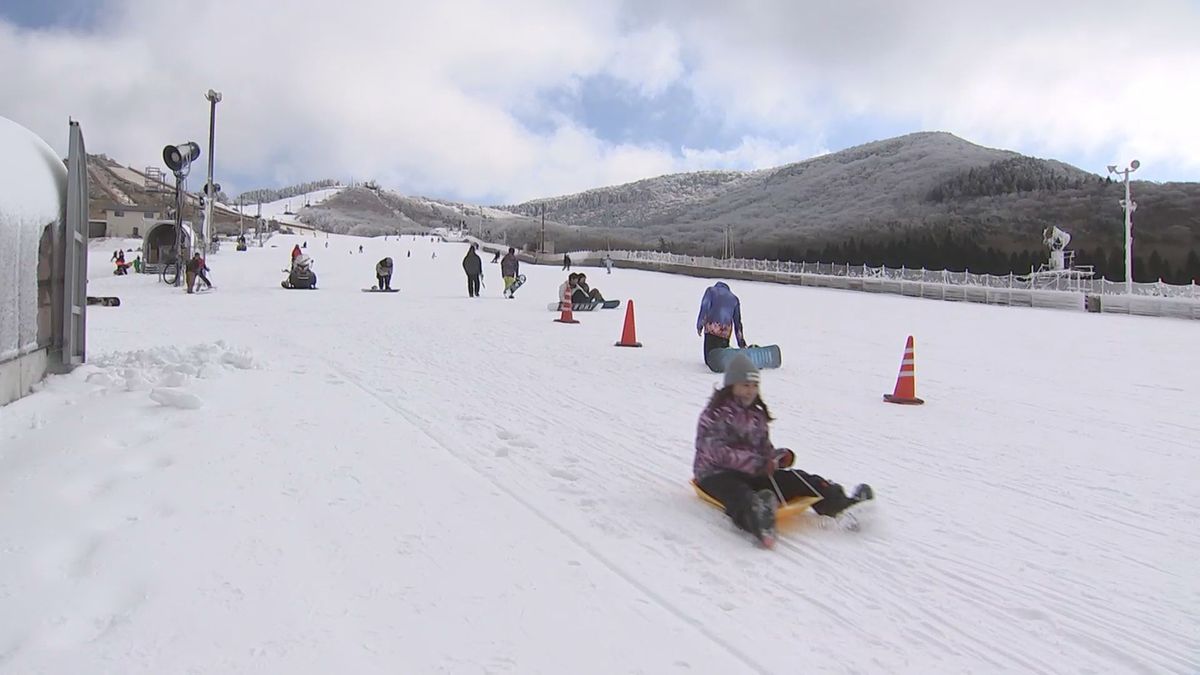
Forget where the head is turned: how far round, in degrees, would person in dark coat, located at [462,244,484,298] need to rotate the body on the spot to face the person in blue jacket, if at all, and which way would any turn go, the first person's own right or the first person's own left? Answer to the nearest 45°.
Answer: approximately 180°

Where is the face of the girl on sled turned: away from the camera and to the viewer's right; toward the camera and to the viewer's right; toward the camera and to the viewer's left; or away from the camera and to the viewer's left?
toward the camera and to the viewer's right

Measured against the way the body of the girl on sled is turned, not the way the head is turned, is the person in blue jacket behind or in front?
behind

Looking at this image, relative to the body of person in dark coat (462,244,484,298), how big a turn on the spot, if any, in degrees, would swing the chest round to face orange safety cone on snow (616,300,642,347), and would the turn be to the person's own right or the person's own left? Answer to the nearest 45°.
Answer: approximately 180°

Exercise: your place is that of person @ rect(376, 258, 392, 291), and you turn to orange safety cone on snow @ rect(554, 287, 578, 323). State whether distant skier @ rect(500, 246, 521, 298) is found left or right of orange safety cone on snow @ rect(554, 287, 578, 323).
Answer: left

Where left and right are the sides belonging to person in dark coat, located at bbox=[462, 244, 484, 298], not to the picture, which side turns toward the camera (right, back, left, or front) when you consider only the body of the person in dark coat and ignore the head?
back

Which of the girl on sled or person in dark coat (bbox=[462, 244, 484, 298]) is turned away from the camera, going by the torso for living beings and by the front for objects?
the person in dark coat

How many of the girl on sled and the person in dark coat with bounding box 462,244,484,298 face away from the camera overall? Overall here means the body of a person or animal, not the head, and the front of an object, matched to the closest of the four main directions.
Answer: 1
